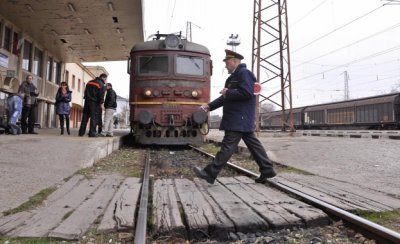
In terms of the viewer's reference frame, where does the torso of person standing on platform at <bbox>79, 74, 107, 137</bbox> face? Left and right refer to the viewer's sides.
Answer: facing away from the viewer and to the right of the viewer

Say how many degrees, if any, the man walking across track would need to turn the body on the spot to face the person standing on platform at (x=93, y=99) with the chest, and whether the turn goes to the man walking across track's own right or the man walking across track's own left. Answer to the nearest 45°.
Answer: approximately 45° to the man walking across track's own right

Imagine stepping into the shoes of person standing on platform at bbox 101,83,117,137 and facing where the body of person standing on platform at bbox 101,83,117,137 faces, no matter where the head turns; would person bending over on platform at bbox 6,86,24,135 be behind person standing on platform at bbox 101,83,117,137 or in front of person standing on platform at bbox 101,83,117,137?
in front

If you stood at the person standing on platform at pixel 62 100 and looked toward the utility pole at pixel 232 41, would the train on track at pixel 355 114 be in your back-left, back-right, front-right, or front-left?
front-right

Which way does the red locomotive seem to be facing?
toward the camera

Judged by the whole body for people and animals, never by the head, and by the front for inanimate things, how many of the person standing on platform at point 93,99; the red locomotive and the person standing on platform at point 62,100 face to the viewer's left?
0

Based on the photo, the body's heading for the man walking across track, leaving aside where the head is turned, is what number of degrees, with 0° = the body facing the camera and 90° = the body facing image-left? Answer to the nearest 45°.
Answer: approximately 90°

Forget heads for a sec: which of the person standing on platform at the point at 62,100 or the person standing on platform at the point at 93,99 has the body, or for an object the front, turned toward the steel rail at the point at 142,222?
the person standing on platform at the point at 62,100

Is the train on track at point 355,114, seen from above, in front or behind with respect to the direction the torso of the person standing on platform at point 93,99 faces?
in front
